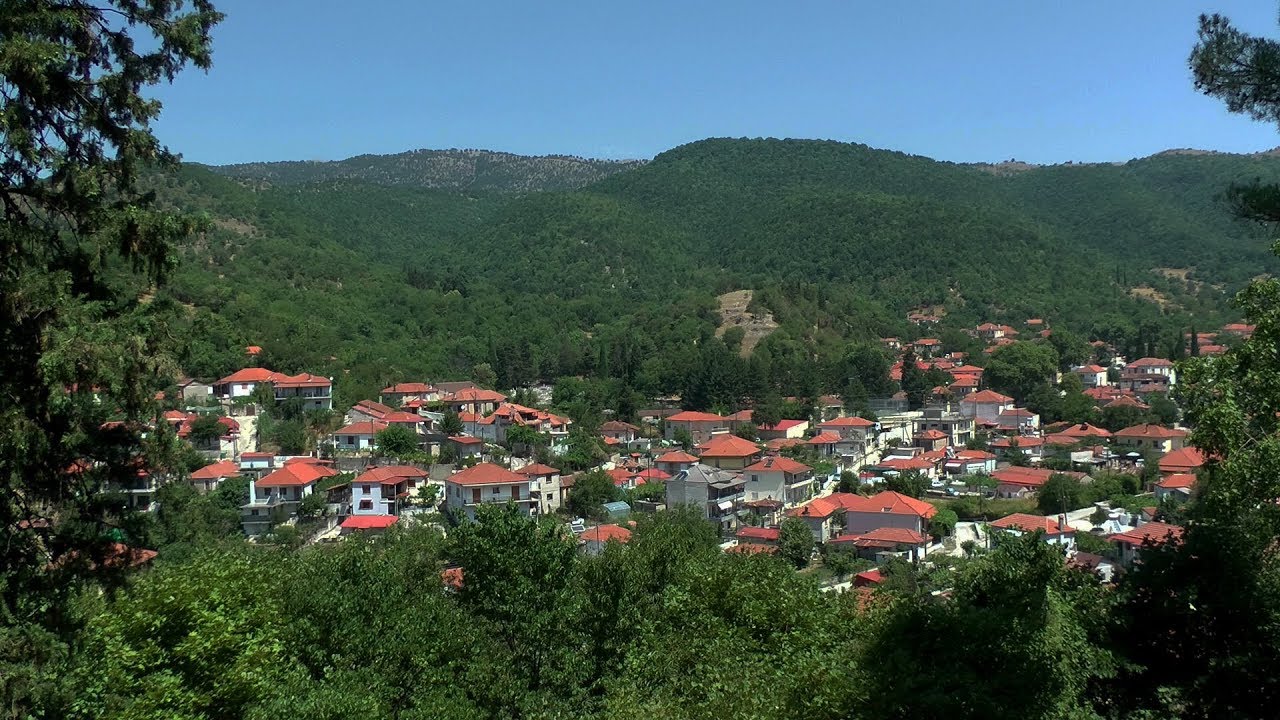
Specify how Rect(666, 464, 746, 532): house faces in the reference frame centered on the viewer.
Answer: facing the viewer and to the right of the viewer

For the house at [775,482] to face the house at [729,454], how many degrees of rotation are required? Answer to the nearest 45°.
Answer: approximately 180°

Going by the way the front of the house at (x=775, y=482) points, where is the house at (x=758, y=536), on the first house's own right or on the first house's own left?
on the first house's own right

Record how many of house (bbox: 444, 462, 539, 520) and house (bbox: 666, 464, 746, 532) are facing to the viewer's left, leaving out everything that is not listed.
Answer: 0

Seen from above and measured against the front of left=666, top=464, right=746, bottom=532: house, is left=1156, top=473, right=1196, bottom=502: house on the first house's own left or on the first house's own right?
on the first house's own left

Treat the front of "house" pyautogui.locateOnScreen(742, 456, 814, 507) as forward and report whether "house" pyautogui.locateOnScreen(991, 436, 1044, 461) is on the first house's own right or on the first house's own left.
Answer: on the first house's own left

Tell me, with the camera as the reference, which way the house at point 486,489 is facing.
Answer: facing the viewer

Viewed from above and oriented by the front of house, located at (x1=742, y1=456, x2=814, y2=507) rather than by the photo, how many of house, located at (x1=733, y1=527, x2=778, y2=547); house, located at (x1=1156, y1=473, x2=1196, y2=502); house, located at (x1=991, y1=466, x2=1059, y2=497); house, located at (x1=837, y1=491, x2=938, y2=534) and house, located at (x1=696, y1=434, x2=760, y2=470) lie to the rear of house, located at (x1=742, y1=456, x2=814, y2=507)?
1

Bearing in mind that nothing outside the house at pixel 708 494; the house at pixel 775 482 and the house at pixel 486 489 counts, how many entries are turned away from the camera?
0

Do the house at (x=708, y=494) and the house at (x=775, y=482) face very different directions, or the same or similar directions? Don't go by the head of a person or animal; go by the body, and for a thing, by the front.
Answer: same or similar directions

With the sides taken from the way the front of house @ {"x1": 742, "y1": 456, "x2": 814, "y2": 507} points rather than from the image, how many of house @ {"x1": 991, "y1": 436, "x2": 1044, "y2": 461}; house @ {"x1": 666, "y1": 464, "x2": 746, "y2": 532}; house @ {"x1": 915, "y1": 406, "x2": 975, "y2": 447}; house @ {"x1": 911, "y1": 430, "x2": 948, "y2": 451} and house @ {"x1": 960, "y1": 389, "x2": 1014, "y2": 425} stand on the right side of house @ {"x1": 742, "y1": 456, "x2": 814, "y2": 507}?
1

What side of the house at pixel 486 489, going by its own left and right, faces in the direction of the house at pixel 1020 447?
left

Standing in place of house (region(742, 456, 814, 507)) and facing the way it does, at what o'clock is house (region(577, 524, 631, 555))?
house (region(577, 524, 631, 555)) is roughly at 2 o'clock from house (region(742, 456, 814, 507)).

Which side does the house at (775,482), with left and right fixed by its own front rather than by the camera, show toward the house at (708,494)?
right

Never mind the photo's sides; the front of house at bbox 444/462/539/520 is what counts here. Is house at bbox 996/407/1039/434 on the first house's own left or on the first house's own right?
on the first house's own left

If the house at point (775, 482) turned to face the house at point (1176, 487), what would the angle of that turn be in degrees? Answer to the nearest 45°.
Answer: approximately 45° to its left

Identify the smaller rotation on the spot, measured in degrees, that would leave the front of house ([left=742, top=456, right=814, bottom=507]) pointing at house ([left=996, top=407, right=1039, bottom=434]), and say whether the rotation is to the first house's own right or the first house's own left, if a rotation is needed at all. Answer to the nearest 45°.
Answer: approximately 90° to the first house's own left

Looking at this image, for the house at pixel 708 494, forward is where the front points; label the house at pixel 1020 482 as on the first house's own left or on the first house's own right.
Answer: on the first house's own left
